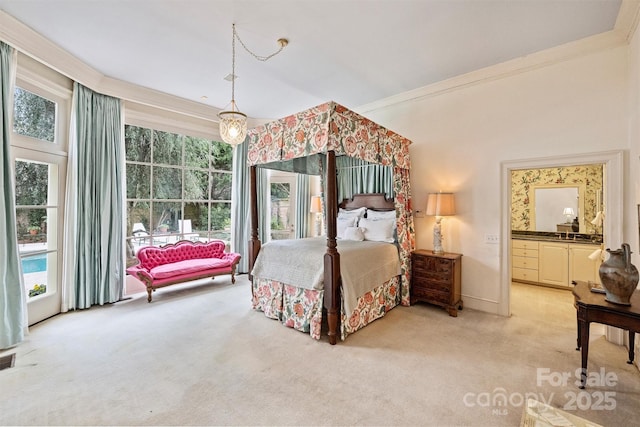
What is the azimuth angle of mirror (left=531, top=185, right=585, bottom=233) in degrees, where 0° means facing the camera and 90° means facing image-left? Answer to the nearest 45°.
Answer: approximately 0°

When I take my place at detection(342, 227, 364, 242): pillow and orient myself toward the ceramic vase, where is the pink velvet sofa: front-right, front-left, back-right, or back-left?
back-right

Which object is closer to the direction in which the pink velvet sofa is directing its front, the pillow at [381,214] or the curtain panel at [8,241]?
the pillow

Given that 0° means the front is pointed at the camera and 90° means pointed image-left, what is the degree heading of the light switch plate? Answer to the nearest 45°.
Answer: approximately 0°

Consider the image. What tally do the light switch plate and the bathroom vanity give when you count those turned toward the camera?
2

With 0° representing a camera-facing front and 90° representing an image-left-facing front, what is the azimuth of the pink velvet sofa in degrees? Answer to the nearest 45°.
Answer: approximately 315°
